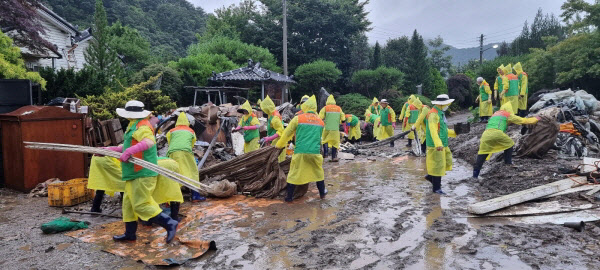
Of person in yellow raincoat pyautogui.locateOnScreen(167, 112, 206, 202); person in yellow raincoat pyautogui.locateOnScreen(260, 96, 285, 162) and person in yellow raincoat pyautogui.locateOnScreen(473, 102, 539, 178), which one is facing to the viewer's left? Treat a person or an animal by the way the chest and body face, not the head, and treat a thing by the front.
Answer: person in yellow raincoat pyautogui.locateOnScreen(260, 96, 285, 162)

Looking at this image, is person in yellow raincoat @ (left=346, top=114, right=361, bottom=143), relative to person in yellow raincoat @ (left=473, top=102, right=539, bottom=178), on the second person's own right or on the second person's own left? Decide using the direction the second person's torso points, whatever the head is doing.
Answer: on the second person's own left

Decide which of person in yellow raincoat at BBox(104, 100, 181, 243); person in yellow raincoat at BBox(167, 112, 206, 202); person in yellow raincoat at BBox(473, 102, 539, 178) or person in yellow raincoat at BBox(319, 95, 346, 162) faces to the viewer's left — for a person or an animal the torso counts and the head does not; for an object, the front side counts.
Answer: person in yellow raincoat at BBox(104, 100, 181, 243)

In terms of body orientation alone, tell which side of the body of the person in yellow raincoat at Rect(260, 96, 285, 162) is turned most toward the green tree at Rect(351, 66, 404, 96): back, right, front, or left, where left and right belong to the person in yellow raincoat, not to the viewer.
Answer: right

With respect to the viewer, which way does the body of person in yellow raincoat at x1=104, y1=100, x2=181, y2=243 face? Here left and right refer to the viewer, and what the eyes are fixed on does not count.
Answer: facing to the left of the viewer

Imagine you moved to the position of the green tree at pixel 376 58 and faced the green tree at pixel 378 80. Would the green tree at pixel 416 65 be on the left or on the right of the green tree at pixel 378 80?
left

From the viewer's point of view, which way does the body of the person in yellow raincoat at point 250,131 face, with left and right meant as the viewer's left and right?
facing the viewer and to the left of the viewer

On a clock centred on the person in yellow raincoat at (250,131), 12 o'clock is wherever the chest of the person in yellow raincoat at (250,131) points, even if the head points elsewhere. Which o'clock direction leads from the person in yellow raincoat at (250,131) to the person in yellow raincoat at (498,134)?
the person in yellow raincoat at (498,134) is roughly at 8 o'clock from the person in yellow raincoat at (250,131).

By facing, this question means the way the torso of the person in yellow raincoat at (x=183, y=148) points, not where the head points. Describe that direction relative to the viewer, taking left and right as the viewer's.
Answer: facing away from the viewer and to the right of the viewer

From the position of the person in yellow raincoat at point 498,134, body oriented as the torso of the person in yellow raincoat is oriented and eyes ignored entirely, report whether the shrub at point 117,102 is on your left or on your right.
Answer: on your left

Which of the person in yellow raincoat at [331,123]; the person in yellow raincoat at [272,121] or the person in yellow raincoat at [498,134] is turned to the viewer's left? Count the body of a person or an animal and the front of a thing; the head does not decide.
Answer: the person in yellow raincoat at [272,121]

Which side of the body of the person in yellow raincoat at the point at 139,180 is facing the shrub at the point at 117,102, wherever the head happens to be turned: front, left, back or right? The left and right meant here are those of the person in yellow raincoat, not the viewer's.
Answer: right
